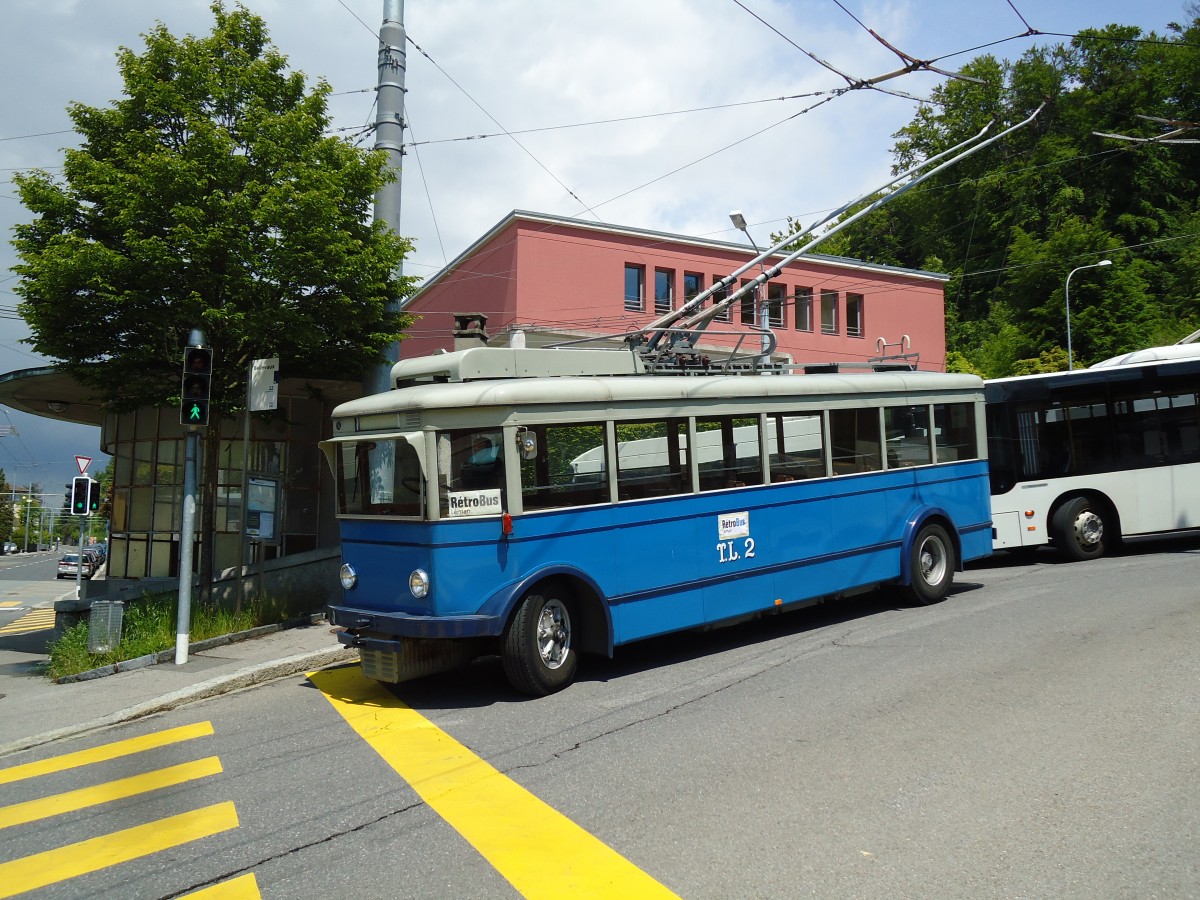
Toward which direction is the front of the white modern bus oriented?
to the viewer's left

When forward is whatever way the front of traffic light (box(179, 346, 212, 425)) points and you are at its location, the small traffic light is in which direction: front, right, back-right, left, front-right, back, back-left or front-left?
back

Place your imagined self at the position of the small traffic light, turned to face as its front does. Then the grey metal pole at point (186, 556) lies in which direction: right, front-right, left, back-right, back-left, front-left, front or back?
front

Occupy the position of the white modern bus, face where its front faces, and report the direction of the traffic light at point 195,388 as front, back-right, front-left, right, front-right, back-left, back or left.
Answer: front-left

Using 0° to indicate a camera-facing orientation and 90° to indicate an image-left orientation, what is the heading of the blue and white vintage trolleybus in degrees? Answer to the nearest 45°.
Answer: approximately 45°

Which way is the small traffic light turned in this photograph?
toward the camera

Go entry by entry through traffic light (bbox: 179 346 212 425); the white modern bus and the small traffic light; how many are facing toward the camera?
2
